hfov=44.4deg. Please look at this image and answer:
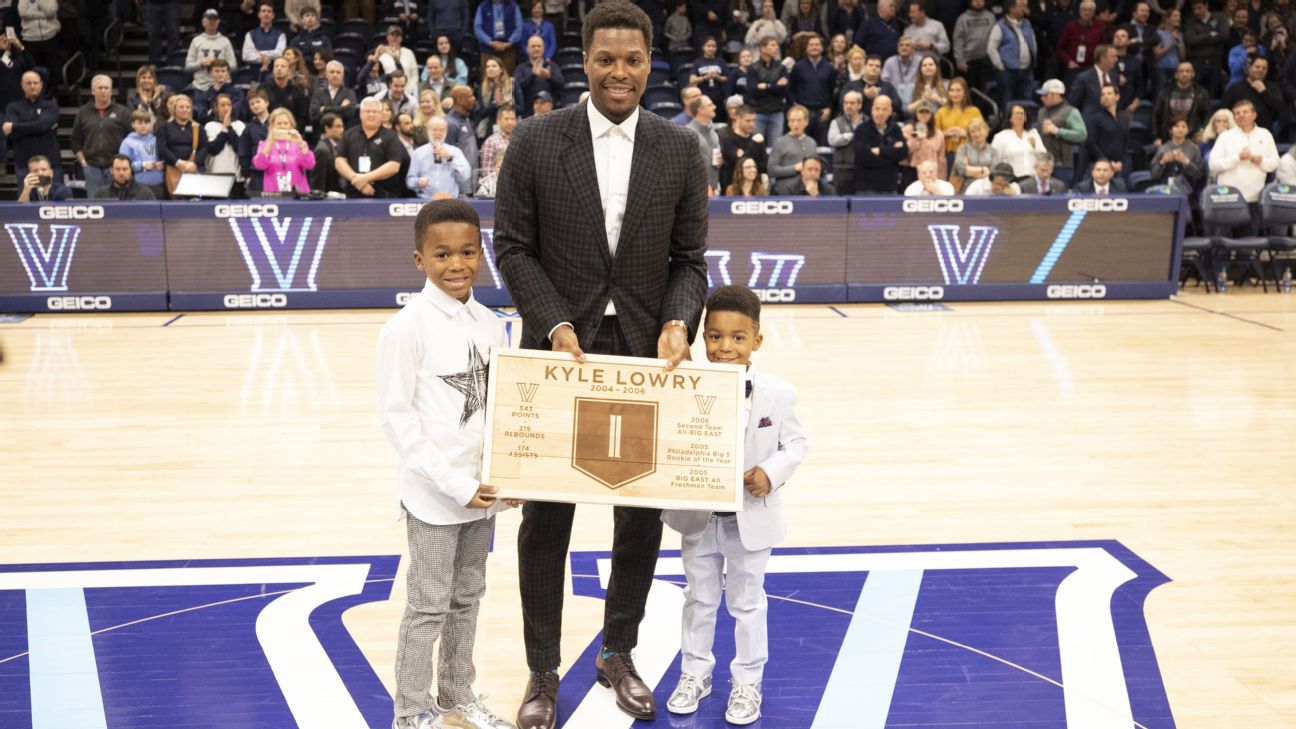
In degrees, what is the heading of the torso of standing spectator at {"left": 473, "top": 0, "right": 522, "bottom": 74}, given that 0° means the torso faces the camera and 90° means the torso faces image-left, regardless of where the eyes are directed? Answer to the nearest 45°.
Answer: approximately 0°

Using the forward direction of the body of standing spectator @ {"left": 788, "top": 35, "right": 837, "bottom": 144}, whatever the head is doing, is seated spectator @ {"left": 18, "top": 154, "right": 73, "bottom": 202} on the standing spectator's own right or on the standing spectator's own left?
on the standing spectator's own right

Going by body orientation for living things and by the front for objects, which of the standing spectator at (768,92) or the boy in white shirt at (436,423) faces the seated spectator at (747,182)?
the standing spectator

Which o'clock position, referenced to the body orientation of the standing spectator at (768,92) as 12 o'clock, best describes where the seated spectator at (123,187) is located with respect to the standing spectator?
The seated spectator is roughly at 2 o'clock from the standing spectator.
